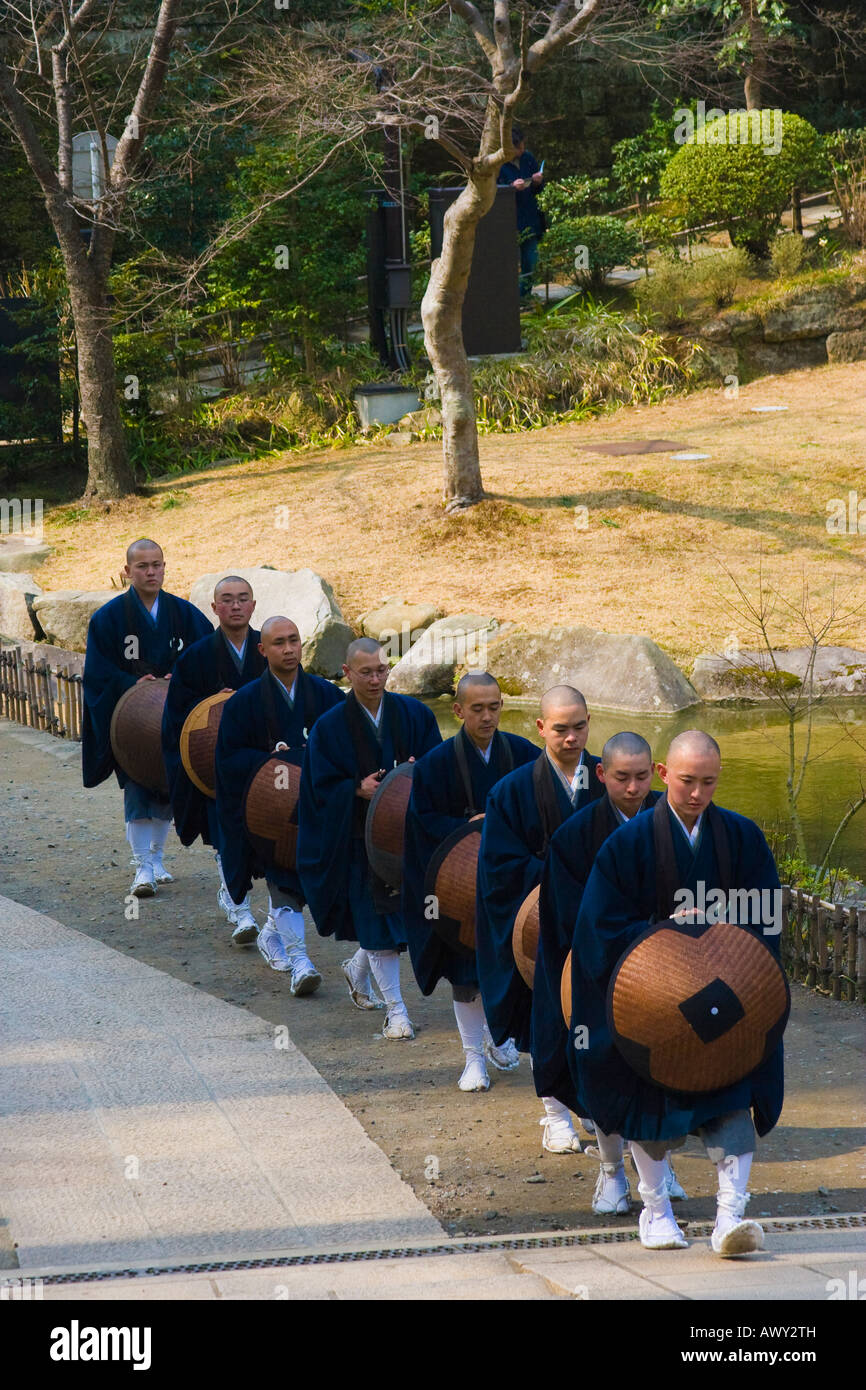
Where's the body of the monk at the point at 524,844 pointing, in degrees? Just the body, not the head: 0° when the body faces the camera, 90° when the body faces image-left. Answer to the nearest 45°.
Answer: approximately 315°

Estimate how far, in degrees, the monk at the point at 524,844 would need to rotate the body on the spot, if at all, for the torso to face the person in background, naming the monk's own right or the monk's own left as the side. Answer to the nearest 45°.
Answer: approximately 135° to the monk's own left

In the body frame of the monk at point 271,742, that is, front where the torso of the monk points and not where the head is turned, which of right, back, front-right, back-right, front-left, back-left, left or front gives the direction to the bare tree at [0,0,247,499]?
back-left

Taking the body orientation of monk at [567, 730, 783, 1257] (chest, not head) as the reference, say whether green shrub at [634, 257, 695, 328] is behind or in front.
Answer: behind

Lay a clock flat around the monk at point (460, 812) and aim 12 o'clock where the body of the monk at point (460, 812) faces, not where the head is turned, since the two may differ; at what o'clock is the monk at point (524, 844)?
the monk at point (524, 844) is roughly at 1 o'clock from the monk at point (460, 812).

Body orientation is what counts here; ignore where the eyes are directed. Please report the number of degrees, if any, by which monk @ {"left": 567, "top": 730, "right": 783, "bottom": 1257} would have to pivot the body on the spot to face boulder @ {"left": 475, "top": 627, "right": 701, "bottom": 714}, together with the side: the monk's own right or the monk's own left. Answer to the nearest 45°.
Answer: approximately 180°

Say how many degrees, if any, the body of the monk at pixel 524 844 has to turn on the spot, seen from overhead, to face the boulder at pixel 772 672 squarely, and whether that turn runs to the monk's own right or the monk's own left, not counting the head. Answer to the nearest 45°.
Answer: approximately 135° to the monk's own left

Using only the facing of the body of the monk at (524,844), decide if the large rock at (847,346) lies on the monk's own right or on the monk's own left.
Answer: on the monk's own left

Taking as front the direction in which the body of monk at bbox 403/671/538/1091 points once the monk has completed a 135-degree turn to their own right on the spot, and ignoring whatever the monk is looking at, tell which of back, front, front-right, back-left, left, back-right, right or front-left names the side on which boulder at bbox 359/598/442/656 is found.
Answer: right

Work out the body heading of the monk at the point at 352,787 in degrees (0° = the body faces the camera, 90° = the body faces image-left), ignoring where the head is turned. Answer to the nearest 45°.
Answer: approximately 315°

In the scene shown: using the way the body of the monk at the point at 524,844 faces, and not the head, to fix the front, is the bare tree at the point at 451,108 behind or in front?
behind

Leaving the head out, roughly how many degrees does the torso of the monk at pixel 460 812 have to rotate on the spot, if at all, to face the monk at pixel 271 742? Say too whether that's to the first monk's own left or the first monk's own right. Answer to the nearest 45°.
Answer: approximately 180°
